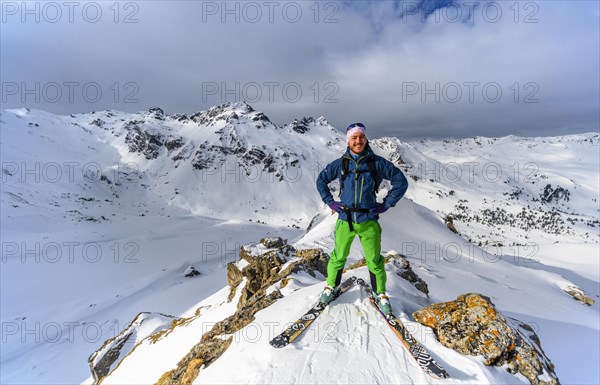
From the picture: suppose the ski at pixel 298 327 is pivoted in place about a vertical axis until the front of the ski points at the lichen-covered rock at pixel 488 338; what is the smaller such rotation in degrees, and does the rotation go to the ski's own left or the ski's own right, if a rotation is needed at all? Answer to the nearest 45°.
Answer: approximately 135° to the ski's own left

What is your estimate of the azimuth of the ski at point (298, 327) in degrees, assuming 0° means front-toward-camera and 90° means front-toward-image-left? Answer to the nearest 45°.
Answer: approximately 45°

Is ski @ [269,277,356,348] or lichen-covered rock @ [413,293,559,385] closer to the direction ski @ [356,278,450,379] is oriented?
the lichen-covered rock

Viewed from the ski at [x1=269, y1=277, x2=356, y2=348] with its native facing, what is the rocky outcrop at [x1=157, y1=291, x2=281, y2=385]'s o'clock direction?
The rocky outcrop is roughly at 2 o'clock from the ski.

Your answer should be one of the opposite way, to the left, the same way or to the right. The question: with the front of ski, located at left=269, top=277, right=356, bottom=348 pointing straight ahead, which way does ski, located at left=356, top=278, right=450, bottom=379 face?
to the left

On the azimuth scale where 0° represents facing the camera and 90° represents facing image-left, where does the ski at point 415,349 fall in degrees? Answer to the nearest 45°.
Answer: approximately 315°

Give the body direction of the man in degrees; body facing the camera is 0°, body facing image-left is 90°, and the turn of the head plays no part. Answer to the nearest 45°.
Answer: approximately 0°

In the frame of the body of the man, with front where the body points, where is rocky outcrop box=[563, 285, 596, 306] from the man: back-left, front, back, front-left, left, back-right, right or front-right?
back-left
